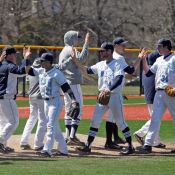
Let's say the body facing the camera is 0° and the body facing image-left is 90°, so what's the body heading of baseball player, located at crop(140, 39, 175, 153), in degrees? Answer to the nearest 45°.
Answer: approximately 45°

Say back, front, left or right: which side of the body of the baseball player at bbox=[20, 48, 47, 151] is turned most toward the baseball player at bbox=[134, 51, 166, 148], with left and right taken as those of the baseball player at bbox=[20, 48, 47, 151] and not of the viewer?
front

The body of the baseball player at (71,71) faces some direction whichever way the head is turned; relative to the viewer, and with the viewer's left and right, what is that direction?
facing to the right of the viewer

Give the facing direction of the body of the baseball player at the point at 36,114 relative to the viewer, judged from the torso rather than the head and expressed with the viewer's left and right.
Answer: facing to the right of the viewer

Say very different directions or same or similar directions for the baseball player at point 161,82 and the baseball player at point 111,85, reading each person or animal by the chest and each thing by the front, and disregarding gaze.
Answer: same or similar directions
